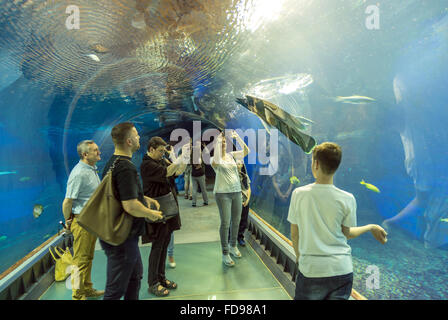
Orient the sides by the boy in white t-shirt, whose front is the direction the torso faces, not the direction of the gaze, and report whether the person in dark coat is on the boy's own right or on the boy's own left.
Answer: on the boy's own left

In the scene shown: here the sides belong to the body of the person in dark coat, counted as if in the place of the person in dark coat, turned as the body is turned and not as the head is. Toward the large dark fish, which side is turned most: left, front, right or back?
front

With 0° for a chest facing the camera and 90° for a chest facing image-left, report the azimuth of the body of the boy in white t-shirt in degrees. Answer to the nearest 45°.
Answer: approximately 180°

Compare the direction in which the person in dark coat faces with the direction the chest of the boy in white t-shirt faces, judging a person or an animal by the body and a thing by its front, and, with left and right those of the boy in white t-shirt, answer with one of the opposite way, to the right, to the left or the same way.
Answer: to the right

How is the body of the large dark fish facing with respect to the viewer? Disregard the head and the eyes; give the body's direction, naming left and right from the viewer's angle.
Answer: facing to the left of the viewer

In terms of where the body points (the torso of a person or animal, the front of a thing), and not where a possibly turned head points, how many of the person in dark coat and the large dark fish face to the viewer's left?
1

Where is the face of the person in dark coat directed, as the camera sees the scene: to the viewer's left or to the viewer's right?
to the viewer's right

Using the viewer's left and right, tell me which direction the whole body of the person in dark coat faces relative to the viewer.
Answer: facing the viewer and to the right of the viewer

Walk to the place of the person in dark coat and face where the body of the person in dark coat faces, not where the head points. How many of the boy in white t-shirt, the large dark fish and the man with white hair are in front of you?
2

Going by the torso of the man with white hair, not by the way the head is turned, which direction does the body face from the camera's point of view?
to the viewer's right

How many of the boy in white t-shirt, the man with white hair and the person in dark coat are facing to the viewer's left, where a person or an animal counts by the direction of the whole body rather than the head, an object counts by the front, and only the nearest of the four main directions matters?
0

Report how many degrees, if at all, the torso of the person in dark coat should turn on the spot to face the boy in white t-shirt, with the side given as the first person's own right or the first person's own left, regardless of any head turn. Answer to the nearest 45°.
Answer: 0° — they already face them

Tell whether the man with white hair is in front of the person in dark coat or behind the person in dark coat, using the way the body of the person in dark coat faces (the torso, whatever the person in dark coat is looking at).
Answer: behind

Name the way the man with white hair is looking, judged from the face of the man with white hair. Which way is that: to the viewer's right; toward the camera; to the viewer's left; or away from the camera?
to the viewer's right
